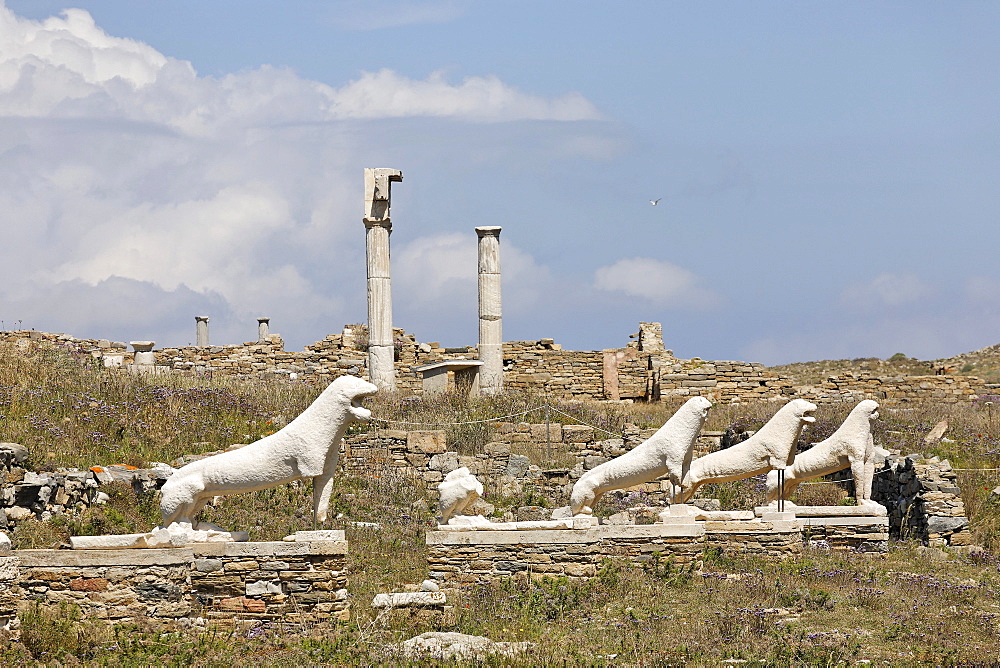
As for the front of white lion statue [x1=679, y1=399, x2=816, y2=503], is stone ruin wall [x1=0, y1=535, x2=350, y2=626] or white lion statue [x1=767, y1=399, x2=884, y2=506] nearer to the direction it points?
the white lion statue

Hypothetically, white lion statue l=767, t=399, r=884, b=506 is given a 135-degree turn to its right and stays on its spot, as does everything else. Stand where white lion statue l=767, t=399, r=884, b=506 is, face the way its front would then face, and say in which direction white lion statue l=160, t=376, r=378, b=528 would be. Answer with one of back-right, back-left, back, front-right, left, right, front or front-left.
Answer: front

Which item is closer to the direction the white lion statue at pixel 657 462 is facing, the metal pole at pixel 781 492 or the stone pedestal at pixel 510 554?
the metal pole

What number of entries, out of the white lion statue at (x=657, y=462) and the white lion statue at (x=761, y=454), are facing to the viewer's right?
2

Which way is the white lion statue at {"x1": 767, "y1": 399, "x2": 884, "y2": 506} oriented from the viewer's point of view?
to the viewer's right

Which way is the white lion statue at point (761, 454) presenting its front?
to the viewer's right

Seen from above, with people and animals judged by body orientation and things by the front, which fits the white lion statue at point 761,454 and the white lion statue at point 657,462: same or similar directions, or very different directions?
same or similar directions

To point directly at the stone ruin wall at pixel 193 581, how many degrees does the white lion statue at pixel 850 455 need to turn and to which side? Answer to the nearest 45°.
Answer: approximately 135° to its right

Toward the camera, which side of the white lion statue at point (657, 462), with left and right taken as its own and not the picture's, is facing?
right

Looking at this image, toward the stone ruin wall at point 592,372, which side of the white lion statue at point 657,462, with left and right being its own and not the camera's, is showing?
left

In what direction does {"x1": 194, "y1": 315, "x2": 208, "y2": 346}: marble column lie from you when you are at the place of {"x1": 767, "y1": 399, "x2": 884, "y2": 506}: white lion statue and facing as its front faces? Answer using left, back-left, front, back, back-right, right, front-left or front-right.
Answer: back-left

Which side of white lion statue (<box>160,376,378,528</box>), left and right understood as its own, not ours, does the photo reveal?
right

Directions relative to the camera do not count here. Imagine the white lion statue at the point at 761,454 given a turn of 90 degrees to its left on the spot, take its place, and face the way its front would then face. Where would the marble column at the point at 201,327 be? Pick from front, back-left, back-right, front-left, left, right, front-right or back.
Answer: front-left

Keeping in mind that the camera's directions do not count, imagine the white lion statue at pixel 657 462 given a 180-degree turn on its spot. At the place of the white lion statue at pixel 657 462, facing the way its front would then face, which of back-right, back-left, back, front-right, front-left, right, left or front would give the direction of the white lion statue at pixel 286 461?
front-left

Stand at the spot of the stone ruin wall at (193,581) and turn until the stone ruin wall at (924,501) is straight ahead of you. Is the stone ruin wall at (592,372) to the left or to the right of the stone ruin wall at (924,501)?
left

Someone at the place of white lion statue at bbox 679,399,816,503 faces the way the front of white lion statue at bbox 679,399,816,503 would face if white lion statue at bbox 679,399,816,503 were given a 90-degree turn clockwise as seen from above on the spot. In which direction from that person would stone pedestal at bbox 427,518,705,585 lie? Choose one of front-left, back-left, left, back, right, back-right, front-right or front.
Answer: front-right

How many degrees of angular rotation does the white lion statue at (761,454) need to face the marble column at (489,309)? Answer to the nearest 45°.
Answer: approximately 135° to its left

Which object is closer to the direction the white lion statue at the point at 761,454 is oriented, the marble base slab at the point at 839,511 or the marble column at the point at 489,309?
the marble base slab
